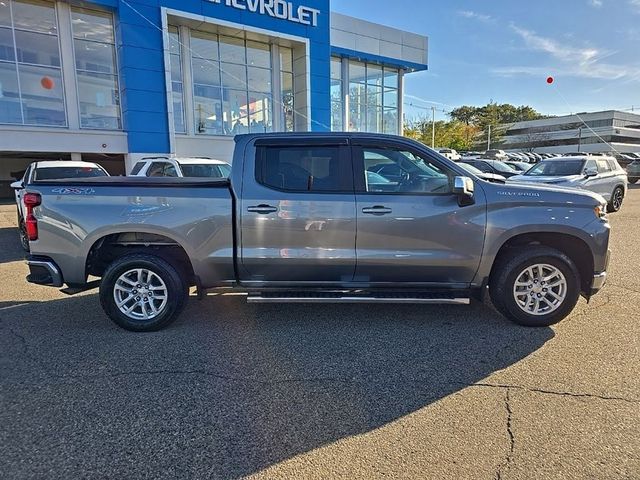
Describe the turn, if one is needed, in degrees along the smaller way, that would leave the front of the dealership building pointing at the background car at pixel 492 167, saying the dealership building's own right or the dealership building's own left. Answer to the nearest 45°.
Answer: approximately 45° to the dealership building's own left

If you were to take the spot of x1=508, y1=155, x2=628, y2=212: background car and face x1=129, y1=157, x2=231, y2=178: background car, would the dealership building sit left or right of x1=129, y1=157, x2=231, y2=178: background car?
right

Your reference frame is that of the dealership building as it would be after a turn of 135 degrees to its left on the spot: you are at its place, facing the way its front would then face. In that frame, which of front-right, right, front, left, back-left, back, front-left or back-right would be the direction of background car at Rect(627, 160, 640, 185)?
right

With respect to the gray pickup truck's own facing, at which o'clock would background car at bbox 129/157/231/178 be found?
The background car is roughly at 8 o'clock from the gray pickup truck.

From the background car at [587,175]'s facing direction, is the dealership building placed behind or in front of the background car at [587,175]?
in front

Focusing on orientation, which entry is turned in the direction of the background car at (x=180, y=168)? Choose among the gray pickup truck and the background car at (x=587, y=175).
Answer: the background car at (x=587, y=175)

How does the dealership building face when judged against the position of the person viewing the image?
facing the viewer and to the right of the viewer

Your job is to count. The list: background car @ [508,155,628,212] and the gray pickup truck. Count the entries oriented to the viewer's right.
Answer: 1

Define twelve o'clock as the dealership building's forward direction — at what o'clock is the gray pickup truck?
The gray pickup truck is roughly at 1 o'clock from the dealership building.

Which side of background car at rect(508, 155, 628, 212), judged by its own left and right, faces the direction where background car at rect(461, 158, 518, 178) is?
right

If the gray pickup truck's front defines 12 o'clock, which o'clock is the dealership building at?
The dealership building is roughly at 8 o'clock from the gray pickup truck.

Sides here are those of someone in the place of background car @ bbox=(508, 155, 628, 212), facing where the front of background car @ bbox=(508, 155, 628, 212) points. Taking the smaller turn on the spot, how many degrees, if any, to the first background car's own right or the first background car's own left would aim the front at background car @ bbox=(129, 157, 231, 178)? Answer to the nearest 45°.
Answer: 0° — it already faces it

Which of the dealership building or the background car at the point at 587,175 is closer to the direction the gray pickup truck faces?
the background car

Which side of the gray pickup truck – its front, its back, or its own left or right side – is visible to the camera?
right

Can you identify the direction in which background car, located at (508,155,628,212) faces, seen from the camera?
facing the viewer and to the left of the viewer

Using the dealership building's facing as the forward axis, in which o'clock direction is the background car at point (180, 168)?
The background car is roughly at 1 o'clock from the dealership building.
